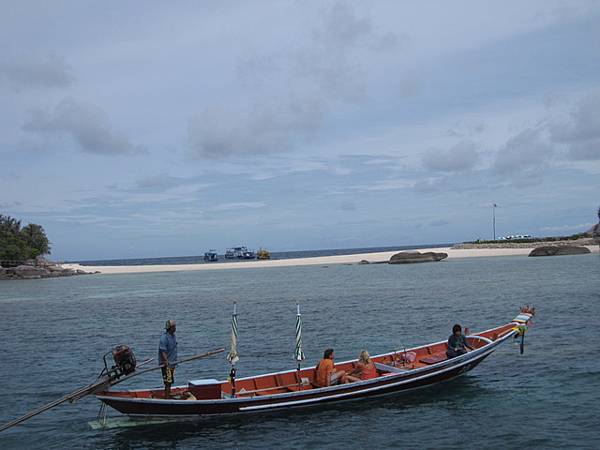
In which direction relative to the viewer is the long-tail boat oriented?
to the viewer's right

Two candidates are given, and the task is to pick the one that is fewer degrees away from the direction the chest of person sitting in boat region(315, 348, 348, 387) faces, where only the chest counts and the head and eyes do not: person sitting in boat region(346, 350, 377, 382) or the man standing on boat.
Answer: the person sitting in boat

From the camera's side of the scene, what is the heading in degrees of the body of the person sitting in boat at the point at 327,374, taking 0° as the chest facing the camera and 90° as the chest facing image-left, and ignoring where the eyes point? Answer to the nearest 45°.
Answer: approximately 270°

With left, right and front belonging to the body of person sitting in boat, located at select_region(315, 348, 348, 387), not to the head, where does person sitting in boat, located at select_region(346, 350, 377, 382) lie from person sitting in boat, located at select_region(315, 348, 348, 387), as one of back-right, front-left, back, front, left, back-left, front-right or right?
front-left

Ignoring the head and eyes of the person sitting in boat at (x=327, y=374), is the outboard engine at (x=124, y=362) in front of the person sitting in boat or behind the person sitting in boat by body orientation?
behind

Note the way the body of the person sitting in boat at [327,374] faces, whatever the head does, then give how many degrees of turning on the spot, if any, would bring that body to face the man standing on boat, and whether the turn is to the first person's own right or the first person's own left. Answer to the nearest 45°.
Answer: approximately 180°

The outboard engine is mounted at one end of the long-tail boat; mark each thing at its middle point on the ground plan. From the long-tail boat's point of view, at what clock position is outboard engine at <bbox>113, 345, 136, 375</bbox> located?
The outboard engine is roughly at 5 o'clock from the long-tail boat.
